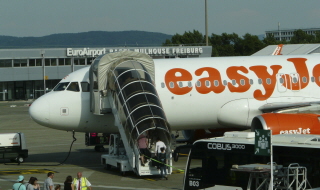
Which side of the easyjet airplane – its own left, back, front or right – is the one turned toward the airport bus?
left

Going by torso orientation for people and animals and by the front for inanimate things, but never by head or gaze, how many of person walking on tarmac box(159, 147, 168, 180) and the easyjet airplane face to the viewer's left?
1

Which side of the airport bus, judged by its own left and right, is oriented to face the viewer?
left

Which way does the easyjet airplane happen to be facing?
to the viewer's left

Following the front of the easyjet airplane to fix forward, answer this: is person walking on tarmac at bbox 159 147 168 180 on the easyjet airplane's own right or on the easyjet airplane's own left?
on the easyjet airplane's own left

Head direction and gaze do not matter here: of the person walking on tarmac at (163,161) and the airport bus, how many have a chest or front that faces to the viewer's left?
1
